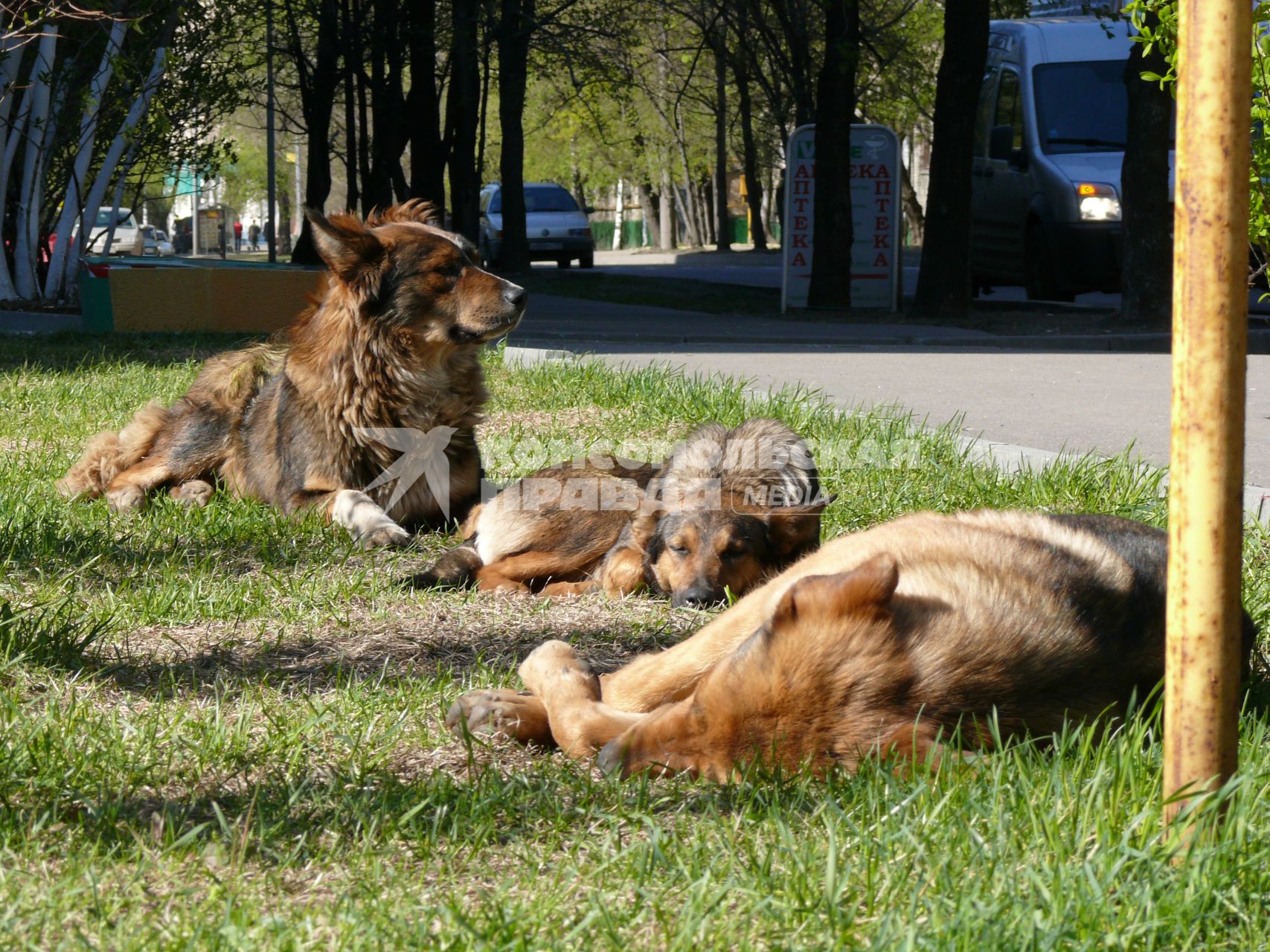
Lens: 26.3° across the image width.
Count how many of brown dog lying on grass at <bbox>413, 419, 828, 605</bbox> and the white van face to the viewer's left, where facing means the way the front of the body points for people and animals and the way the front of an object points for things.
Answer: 0

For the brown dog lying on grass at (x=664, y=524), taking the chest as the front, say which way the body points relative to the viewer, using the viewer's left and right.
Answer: facing the viewer and to the right of the viewer

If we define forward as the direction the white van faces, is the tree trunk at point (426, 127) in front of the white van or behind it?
behind

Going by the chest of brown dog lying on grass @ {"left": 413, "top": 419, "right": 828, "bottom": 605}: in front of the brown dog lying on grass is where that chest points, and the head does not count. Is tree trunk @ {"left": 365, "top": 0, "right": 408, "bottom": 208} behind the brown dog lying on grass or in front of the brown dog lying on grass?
behind

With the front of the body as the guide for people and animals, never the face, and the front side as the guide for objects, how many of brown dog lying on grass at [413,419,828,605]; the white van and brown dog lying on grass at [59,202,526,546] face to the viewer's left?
0

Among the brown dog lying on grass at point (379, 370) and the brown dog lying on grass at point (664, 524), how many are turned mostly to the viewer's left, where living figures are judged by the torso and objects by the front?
0

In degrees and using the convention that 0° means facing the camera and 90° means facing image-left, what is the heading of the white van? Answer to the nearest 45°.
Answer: approximately 315°

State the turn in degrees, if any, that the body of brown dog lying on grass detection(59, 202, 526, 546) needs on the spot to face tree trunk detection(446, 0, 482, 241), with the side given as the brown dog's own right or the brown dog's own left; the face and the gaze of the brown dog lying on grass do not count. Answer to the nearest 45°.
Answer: approximately 135° to the brown dog's own left

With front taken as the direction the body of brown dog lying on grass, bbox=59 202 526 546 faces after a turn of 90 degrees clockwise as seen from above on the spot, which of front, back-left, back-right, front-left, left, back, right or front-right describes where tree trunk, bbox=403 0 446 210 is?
back-right

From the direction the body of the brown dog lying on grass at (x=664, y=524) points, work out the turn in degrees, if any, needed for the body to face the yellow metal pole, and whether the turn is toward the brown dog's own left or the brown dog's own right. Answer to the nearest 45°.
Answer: approximately 45° to the brown dog's own right
